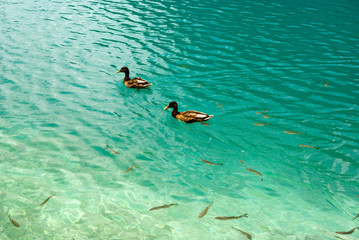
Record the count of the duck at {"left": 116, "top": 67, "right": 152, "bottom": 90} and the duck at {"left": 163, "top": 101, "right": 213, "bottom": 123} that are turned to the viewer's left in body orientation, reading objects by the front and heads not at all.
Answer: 2

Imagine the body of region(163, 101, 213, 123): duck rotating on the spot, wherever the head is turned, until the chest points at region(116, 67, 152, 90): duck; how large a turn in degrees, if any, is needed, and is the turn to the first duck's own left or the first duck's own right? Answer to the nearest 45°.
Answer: approximately 45° to the first duck's own right

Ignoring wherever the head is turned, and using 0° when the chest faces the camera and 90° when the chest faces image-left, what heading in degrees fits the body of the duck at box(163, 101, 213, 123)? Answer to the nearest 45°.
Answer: approximately 90°

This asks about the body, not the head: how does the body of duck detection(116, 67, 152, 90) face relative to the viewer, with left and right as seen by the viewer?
facing to the left of the viewer

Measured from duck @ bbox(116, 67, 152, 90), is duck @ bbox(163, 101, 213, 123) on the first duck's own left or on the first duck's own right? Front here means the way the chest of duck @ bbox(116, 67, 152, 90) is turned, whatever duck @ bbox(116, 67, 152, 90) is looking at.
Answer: on the first duck's own left
